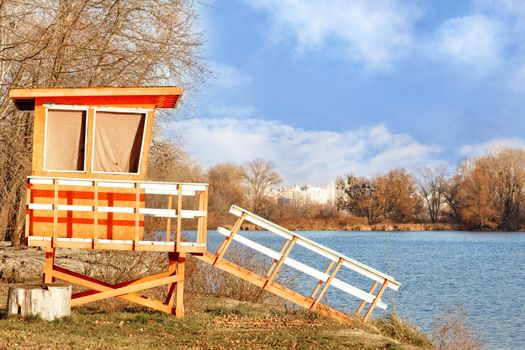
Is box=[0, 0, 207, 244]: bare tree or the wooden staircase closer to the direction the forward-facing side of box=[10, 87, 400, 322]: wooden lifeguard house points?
the wooden staircase

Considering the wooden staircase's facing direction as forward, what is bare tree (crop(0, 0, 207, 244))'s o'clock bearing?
The bare tree is roughly at 7 o'clock from the wooden staircase.

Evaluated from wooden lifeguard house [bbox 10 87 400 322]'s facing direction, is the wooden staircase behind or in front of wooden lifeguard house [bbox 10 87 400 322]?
in front

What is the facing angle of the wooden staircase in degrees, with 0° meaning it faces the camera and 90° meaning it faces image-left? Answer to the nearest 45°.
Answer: approximately 270°

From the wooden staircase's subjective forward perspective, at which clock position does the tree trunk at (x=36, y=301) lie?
The tree trunk is roughly at 5 o'clock from the wooden staircase.

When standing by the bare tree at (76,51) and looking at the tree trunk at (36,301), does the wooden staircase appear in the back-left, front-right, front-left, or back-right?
front-left
